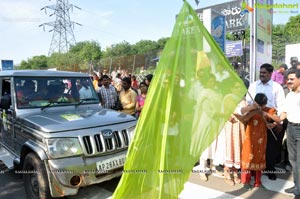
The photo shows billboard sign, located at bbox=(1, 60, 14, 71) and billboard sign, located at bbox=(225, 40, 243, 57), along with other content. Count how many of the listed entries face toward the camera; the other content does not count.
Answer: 2

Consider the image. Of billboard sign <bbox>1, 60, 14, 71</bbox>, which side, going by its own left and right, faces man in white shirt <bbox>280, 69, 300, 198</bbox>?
front

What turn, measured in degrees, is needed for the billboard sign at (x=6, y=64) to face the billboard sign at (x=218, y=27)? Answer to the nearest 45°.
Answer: approximately 45° to its left

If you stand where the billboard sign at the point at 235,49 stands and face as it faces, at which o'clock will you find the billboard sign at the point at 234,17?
the billboard sign at the point at 234,17 is roughly at 6 o'clock from the billboard sign at the point at 235,49.

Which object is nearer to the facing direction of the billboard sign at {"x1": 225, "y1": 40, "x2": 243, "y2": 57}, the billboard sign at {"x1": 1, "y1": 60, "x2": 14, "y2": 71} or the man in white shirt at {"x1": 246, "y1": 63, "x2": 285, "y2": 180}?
the man in white shirt

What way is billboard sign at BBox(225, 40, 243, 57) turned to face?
toward the camera

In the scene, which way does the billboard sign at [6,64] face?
toward the camera

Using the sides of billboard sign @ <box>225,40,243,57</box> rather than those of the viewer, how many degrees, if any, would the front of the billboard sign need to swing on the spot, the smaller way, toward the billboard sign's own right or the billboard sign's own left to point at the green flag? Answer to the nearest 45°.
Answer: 0° — it already faces it

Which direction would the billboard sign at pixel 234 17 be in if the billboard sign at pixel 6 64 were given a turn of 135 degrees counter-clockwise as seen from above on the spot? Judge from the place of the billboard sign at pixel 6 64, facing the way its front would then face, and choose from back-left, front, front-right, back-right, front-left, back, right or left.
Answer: front-right

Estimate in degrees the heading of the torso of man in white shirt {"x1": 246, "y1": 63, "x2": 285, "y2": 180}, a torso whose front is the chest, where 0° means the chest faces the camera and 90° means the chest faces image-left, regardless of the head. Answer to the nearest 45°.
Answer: approximately 45°
